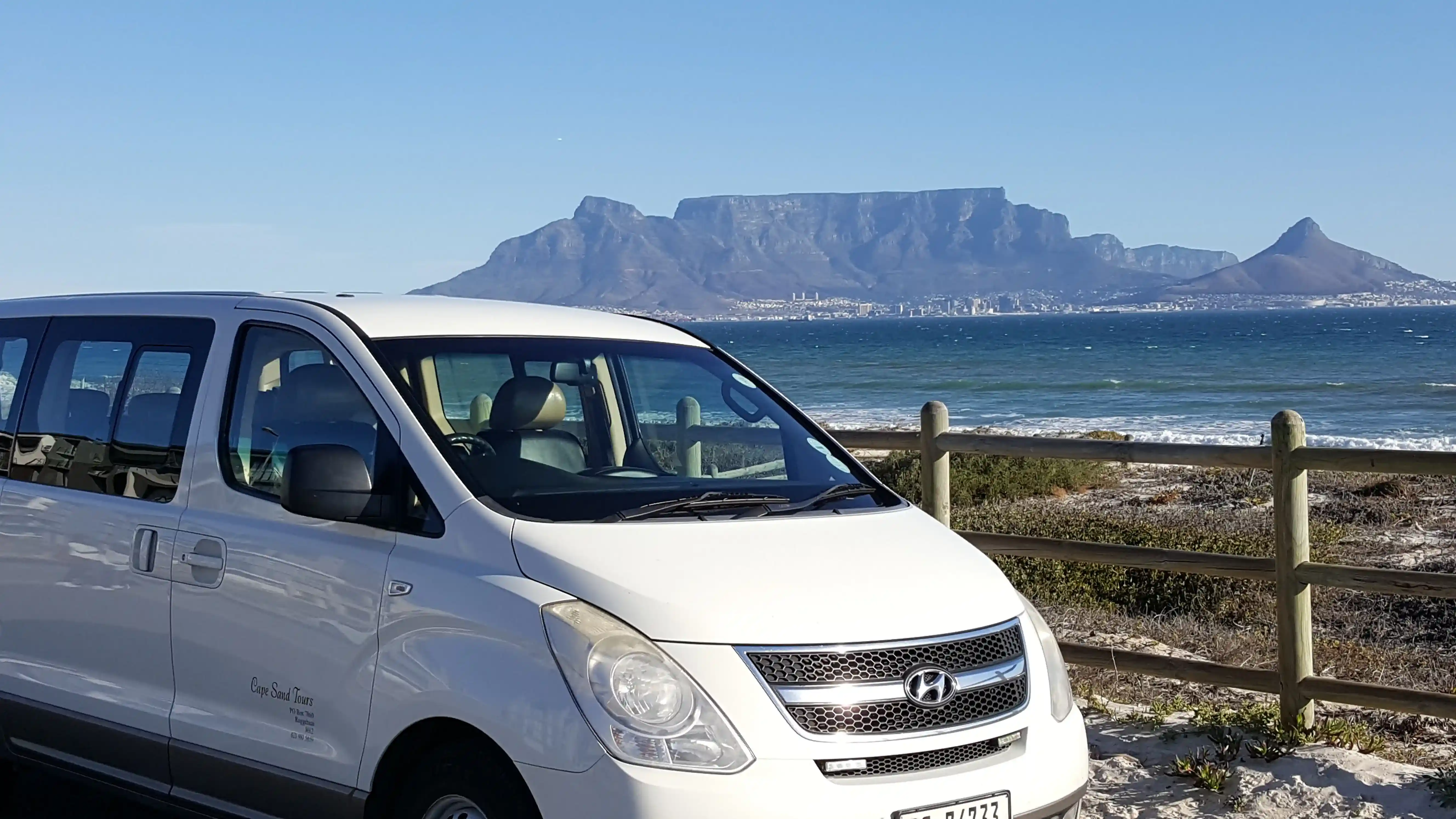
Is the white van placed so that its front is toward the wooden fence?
no

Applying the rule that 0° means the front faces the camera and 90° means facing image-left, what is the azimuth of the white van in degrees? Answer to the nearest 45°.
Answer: approximately 315°
